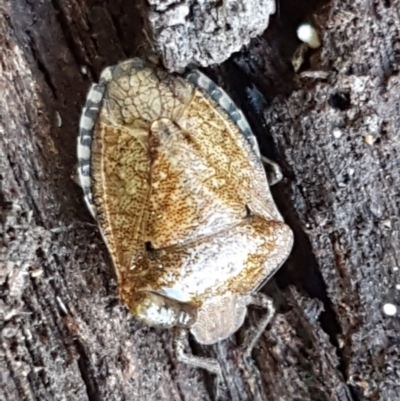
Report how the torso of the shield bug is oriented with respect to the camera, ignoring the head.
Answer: toward the camera
